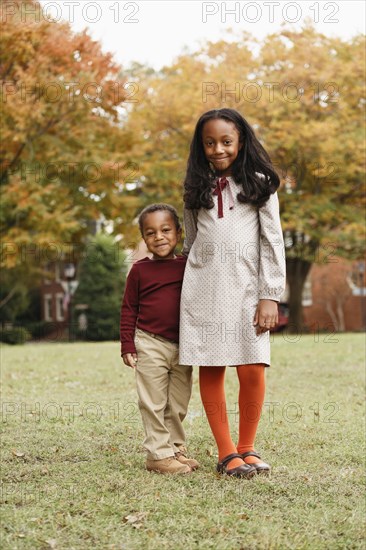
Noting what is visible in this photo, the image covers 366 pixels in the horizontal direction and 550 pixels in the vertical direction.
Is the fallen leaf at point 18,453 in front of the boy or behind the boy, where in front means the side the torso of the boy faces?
behind

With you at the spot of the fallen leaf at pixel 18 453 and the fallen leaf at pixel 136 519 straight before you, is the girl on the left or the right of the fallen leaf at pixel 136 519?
left

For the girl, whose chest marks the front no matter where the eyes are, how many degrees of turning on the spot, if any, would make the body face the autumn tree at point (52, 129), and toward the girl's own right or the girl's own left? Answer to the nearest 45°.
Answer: approximately 180°

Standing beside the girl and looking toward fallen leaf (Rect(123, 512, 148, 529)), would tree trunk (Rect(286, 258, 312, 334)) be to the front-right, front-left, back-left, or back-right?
back-right

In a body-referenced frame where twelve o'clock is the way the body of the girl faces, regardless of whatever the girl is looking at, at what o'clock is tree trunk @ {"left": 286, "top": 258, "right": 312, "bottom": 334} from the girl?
The tree trunk is roughly at 6 o'clock from the girl.

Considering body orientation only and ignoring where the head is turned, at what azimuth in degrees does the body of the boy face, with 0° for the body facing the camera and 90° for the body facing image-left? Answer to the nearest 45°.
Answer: approximately 315°
